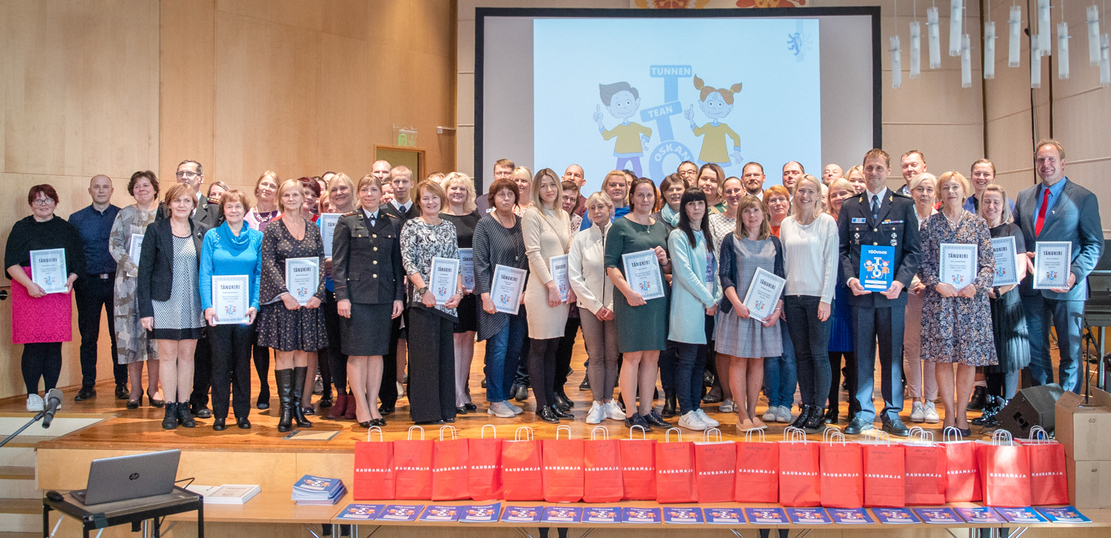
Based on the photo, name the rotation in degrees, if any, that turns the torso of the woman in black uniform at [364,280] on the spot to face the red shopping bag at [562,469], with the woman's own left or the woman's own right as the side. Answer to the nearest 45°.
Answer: approximately 45° to the woman's own left

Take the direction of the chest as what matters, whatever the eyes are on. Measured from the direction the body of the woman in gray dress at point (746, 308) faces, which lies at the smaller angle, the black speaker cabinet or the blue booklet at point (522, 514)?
the blue booklet

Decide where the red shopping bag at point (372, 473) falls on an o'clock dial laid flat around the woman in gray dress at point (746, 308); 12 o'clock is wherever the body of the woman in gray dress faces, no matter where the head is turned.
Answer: The red shopping bag is roughly at 2 o'clock from the woman in gray dress.

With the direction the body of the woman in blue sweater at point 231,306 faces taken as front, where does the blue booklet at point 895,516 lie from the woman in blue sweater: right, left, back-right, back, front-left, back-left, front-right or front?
front-left

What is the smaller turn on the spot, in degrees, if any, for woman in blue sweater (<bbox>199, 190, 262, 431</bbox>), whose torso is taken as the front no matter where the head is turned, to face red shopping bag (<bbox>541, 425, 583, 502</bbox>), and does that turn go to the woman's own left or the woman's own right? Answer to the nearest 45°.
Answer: approximately 45° to the woman's own left

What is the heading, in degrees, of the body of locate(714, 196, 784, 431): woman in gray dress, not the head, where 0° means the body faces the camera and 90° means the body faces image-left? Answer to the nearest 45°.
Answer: approximately 0°

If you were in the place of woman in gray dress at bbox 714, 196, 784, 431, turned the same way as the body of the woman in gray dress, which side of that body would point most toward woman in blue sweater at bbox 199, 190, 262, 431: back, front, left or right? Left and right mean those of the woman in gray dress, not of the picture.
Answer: right

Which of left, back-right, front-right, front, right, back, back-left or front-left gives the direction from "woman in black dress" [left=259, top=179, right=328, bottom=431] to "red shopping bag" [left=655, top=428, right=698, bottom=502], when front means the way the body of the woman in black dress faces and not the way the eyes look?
front-left

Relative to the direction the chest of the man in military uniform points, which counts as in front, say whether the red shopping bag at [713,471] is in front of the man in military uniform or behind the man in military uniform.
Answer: in front
